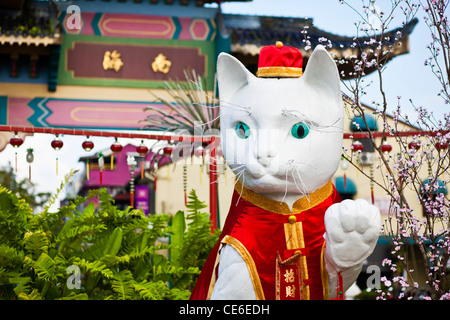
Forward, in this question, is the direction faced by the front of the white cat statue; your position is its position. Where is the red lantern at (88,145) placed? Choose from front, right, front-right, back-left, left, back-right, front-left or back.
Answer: back-right

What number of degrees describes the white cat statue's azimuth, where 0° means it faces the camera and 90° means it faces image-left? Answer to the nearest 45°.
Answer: approximately 0°

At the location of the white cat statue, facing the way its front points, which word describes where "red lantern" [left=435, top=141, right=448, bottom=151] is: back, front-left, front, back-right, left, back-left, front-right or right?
back-left

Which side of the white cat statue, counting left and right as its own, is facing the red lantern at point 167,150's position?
back
